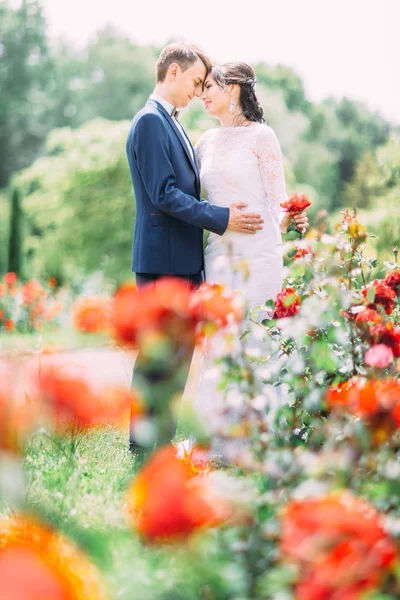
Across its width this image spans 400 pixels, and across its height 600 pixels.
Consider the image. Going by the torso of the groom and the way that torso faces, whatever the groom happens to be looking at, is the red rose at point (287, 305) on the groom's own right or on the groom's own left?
on the groom's own right

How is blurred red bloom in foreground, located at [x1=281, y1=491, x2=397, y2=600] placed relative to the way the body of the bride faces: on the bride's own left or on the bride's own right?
on the bride's own left

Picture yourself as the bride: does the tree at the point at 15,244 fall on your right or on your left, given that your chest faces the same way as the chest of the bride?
on your right

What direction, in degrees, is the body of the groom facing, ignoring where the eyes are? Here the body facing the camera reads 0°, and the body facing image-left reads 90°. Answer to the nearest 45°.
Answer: approximately 270°

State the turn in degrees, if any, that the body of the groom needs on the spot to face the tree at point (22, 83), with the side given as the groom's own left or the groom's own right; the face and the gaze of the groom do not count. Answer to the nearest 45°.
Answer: approximately 90° to the groom's own left

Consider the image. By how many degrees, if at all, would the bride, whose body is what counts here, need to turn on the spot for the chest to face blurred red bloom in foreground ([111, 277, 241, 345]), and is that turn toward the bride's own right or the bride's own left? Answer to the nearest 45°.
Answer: approximately 45° to the bride's own left

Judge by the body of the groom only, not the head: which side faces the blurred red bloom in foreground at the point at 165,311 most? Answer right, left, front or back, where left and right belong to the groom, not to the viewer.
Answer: right

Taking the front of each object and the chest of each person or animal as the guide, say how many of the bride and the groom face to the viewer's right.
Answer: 1

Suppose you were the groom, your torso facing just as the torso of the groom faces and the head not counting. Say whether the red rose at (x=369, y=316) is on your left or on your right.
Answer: on your right

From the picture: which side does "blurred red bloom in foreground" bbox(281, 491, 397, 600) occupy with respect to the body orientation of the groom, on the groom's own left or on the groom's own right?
on the groom's own right

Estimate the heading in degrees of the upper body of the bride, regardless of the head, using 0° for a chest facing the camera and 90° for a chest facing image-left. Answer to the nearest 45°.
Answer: approximately 45°

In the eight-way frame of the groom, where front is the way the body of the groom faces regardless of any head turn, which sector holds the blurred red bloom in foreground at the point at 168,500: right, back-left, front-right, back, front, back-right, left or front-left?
right

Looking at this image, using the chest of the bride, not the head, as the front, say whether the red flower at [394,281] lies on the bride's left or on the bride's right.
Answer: on the bride's left
